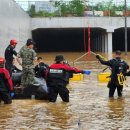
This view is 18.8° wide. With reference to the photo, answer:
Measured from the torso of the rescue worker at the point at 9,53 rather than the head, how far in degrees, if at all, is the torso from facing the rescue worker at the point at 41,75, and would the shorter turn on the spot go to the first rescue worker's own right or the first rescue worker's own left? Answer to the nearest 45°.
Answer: approximately 45° to the first rescue worker's own right

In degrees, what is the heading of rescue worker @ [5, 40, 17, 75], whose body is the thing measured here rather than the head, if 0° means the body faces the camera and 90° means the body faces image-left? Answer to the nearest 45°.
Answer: approximately 270°

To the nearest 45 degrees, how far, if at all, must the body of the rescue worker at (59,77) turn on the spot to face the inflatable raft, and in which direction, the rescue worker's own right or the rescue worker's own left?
approximately 90° to the rescue worker's own left

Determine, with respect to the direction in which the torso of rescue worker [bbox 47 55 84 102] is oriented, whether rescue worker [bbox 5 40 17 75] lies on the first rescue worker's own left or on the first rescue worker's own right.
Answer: on the first rescue worker's own left

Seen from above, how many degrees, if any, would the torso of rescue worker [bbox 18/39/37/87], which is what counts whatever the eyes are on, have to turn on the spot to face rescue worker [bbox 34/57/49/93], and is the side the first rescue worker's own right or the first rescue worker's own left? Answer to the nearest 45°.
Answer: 0° — they already face them
